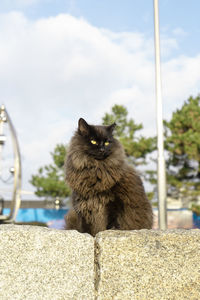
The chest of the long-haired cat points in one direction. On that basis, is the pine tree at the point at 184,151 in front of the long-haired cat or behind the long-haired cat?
behind

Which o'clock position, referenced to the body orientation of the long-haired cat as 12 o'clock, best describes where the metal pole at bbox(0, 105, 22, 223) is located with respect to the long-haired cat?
The metal pole is roughly at 4 o'clock from the long-haired cat.

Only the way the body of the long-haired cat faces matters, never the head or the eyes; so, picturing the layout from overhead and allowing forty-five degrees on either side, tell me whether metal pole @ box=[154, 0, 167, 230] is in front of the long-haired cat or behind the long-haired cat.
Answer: behind

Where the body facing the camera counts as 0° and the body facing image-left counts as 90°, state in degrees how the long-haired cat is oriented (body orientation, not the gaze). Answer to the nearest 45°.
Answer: approximately 45°
